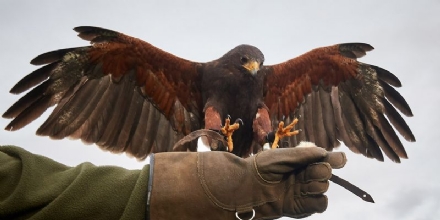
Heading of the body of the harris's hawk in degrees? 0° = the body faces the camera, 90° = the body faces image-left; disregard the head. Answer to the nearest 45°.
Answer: approximately 0°
